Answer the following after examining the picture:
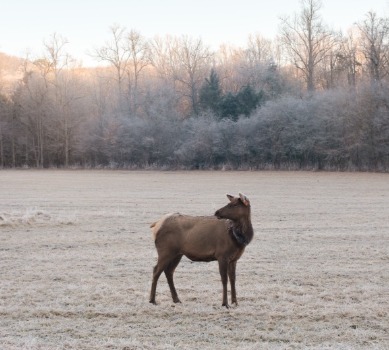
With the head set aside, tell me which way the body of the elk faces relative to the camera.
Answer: to the viewer's right
